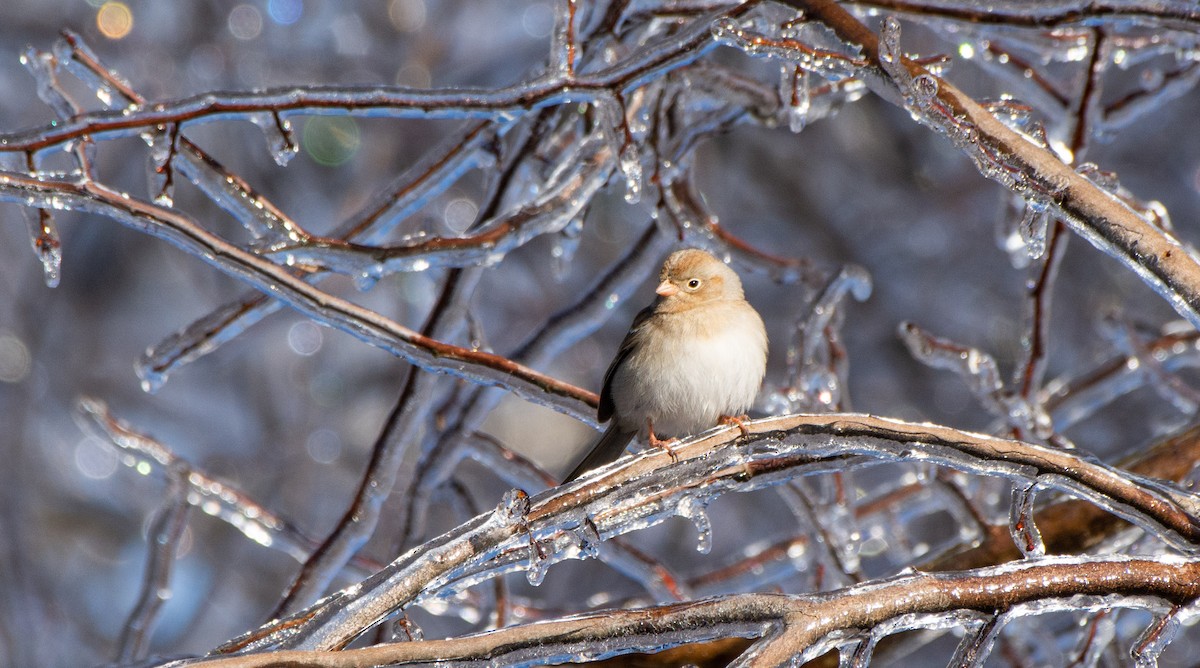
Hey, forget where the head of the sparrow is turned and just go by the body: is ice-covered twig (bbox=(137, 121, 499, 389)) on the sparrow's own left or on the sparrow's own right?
on the sparrow's own right

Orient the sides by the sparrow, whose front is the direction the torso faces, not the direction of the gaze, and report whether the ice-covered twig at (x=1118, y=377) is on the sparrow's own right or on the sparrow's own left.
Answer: on the sparrow's own left

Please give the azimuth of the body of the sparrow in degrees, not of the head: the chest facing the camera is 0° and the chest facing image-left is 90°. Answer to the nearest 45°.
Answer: approximately 315°

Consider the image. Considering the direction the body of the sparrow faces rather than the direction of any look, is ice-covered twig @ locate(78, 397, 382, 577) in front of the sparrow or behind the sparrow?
behind

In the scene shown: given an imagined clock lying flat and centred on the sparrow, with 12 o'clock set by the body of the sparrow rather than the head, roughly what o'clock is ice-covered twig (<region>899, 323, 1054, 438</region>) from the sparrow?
The ice-covered twig is roughly at 10 o'clock from the sparrow.

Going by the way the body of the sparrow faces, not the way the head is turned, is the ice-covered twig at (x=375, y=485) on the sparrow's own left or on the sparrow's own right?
on the sparrow's own right
